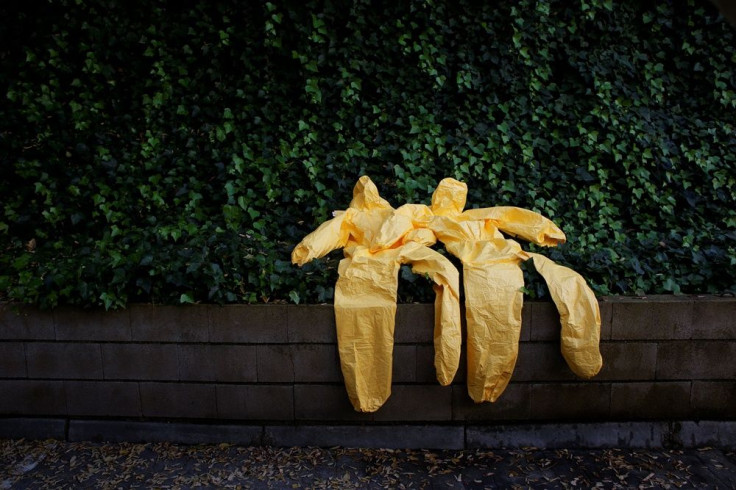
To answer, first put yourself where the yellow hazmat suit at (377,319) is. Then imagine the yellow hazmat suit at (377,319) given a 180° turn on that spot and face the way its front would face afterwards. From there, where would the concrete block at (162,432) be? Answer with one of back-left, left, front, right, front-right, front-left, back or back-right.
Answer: left

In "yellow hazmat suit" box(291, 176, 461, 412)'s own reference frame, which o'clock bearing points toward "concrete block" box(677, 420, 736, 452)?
The concrete block is roughly at 9 o'clock from the yellow hazmat suit.

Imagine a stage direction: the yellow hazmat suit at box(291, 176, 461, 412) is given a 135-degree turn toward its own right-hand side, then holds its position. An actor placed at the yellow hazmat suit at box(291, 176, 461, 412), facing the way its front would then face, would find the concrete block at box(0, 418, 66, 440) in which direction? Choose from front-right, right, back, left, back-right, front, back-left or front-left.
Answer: front-left

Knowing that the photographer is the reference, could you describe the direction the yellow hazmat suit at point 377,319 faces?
facing the viewer
